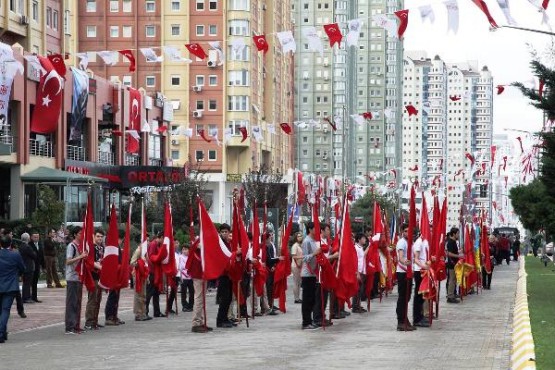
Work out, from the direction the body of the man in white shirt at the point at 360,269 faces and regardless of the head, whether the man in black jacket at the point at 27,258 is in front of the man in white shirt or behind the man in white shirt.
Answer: behind

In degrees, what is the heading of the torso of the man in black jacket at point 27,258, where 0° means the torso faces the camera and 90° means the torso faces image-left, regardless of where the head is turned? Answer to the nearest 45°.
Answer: approximately 270°

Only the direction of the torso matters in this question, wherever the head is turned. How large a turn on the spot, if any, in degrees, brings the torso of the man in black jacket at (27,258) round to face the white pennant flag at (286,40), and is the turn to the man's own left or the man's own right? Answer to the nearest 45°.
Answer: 0° — they already face it
